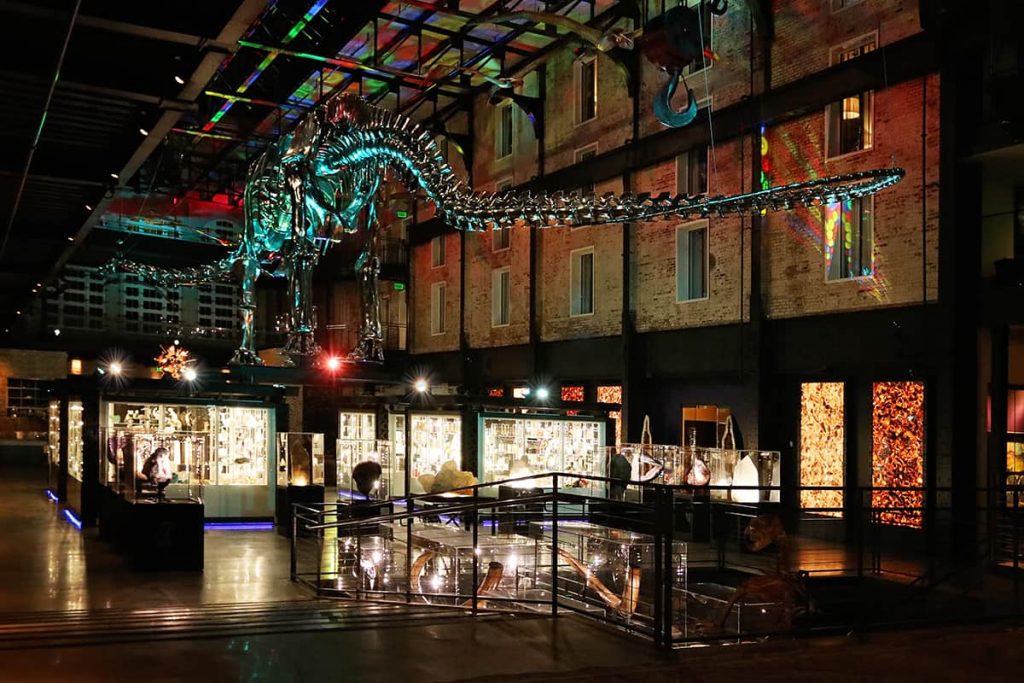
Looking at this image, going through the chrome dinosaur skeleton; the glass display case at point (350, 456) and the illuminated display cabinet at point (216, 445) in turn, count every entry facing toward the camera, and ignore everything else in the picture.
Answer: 2

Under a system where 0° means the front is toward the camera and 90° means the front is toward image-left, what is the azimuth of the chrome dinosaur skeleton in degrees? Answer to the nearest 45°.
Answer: approximately 135°

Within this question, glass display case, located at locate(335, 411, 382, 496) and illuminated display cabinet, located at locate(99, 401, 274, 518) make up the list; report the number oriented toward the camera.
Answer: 2

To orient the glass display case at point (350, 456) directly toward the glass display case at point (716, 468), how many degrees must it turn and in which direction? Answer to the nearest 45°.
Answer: approximately 45° to its left

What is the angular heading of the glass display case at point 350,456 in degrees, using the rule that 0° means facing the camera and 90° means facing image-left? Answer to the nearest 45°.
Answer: approximately 0°

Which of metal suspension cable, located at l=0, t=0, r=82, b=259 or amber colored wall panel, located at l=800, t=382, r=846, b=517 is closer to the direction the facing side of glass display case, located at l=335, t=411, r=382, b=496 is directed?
the metal suspension cable
